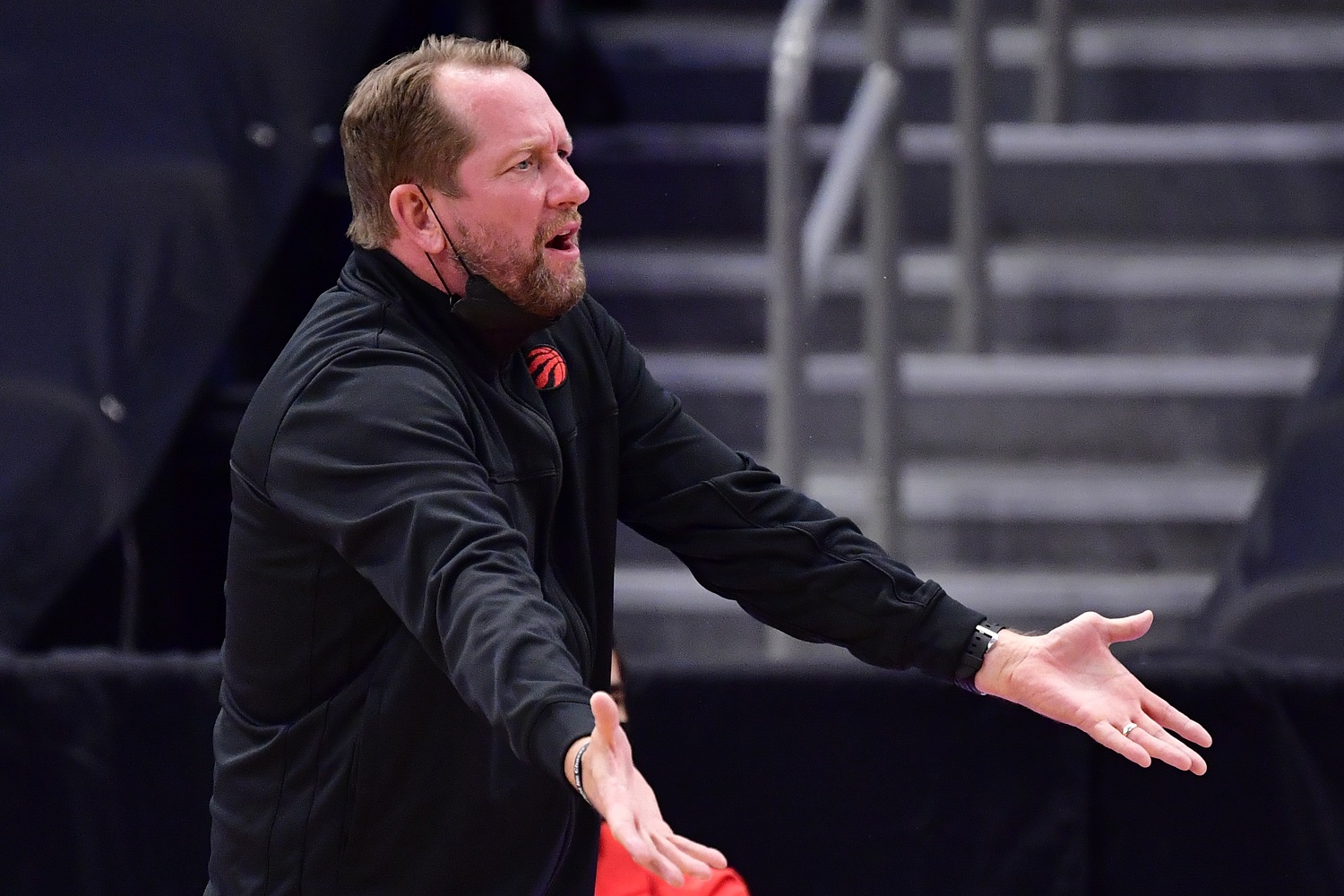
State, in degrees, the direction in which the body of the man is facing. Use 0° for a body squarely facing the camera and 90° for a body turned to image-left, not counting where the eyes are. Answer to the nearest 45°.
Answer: approximately 315°

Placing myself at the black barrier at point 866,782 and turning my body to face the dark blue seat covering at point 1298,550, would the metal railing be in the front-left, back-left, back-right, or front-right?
front-left

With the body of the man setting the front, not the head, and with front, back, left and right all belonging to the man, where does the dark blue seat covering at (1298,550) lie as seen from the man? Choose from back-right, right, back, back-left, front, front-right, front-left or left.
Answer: left

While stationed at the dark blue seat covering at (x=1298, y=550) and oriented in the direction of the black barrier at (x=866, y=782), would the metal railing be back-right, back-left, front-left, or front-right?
front-right

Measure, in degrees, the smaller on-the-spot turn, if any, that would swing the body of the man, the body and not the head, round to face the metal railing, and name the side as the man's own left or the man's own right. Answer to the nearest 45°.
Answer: approximately 135° to the man's own left

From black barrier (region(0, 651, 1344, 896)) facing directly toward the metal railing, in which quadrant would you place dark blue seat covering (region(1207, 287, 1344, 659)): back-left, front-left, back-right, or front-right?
front-right
